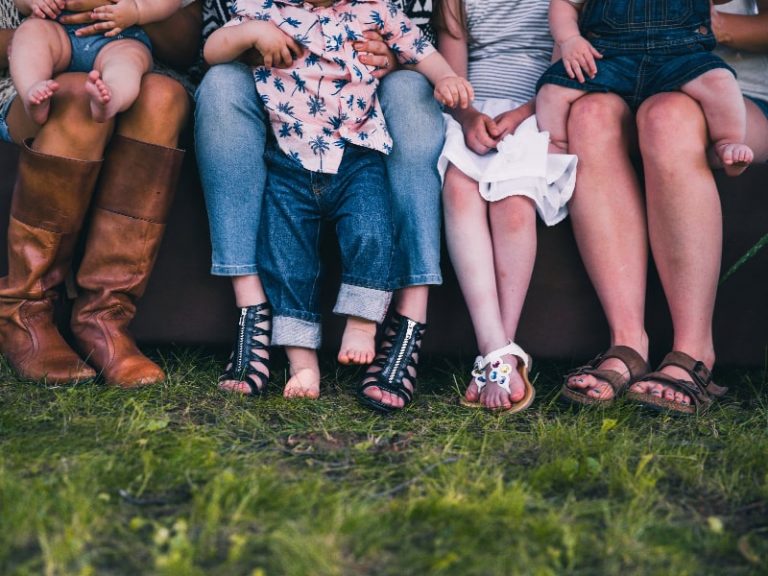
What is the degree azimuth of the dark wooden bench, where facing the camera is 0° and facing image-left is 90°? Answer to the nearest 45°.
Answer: approximately 0°
